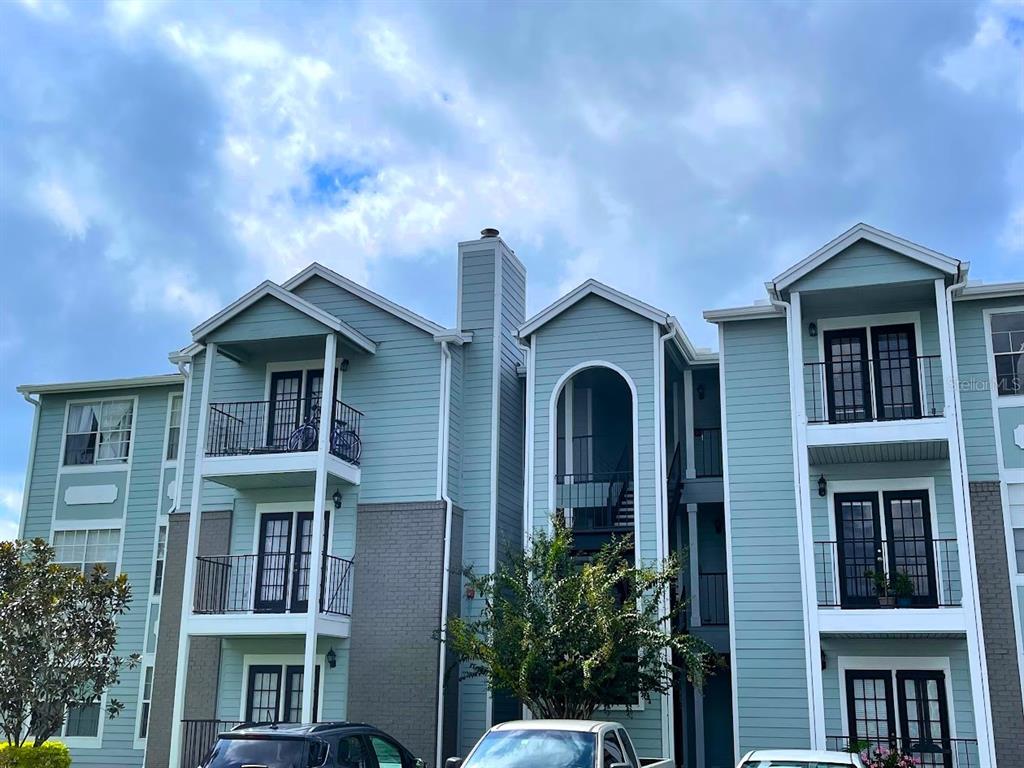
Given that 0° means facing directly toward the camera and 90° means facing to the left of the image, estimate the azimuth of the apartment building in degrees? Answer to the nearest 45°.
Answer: approximately 0°

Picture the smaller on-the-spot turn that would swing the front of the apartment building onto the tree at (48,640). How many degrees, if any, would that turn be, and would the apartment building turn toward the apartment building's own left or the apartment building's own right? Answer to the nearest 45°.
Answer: approximately 90° to the apartment building's own right

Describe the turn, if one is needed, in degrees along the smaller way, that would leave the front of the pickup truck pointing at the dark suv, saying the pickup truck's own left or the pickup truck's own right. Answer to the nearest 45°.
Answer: approximately 45° to the pickup truck's own right

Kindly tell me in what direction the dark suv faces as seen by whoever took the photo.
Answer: facing away from the viewer and to the right of the viewer

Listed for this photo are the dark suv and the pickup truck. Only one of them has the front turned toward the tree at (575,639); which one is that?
the dark suv

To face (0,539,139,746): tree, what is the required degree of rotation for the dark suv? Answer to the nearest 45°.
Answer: approximately 90° to its left

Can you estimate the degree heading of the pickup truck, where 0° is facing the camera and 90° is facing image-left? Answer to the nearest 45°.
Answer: approximately 45°

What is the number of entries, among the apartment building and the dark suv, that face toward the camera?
1

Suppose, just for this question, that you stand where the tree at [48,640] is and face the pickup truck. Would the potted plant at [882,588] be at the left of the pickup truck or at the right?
left

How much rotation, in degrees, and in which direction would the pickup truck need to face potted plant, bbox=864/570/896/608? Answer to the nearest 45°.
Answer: approximately 180°
